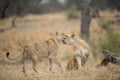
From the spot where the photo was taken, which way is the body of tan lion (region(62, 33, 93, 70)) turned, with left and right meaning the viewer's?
facing to the left of the viewer

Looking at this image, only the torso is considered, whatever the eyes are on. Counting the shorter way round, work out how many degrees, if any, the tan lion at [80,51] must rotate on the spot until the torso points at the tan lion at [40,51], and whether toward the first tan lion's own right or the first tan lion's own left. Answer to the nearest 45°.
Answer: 0° — it already faces it

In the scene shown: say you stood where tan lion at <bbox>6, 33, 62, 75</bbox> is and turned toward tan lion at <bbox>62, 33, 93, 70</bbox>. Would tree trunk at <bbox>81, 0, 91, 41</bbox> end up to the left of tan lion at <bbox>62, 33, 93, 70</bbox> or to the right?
left

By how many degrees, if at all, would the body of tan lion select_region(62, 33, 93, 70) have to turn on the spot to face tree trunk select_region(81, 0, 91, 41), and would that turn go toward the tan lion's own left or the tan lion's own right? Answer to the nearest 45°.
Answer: approximately 90° to the tan lion's own right

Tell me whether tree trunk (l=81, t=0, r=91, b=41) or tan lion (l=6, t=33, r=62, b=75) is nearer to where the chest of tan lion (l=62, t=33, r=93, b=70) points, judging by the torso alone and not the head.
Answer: the tan lion
